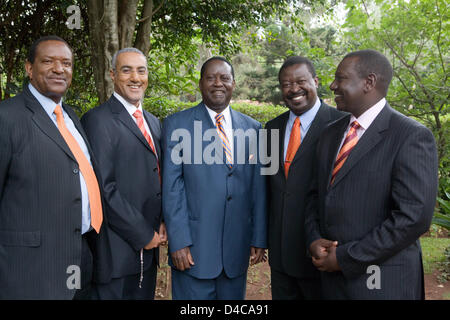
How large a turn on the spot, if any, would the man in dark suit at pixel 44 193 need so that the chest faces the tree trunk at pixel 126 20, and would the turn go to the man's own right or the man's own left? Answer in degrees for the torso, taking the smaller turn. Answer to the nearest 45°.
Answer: approximately 135° to the man's own left

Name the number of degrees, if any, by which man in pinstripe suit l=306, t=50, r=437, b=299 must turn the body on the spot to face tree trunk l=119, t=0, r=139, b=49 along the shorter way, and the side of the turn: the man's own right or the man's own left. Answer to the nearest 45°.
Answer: approximately 90° to the man's own right

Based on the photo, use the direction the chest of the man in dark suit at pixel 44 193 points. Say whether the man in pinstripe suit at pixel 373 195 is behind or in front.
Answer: in front

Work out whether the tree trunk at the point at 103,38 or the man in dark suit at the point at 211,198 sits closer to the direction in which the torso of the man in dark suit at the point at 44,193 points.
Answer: the man in dark suit

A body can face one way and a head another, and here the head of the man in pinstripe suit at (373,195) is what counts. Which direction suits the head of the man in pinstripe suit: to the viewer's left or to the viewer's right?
to the viewer's left

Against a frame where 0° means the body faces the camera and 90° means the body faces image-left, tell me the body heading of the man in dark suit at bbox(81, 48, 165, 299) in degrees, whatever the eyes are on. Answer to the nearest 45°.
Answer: approximately 315°
